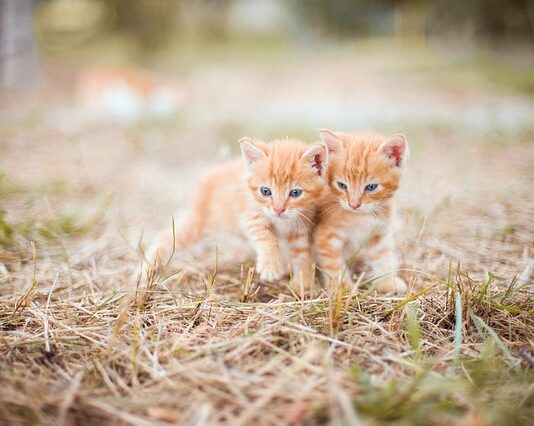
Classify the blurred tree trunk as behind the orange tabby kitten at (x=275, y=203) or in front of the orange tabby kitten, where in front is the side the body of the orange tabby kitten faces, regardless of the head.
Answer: behind

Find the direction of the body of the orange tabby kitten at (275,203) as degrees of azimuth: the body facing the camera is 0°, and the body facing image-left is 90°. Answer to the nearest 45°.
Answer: approximately 315°
